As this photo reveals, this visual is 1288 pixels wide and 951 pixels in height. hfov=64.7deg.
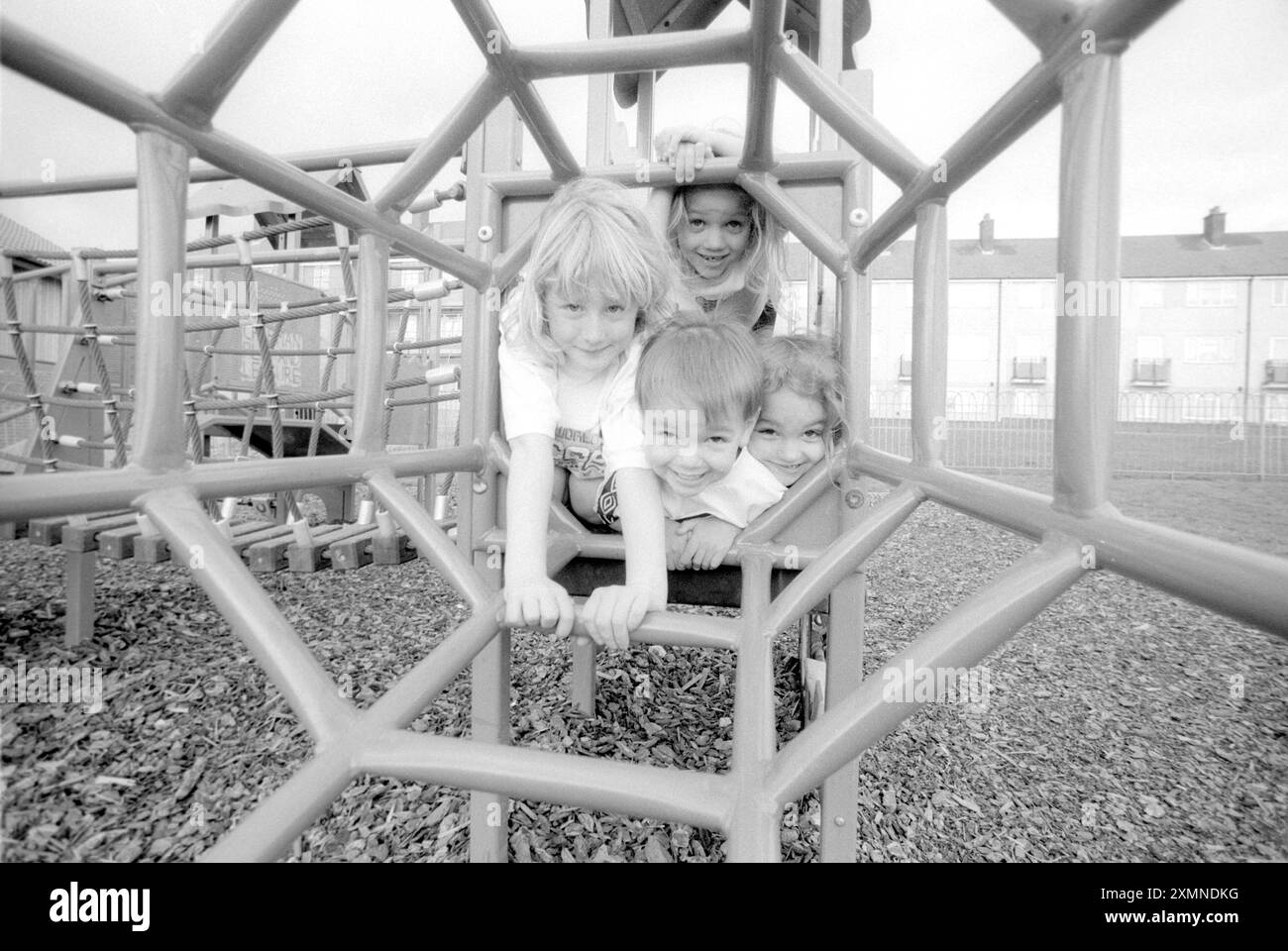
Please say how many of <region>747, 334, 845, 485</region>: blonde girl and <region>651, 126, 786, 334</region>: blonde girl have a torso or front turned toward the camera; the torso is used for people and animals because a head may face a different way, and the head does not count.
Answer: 2
